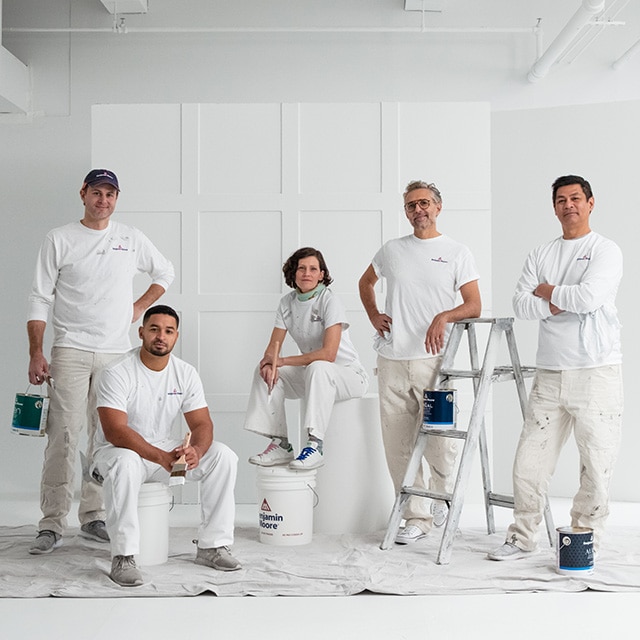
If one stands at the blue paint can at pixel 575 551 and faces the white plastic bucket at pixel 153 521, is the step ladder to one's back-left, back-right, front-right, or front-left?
front-right

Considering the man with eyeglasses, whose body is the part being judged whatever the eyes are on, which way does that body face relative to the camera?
toward the camera

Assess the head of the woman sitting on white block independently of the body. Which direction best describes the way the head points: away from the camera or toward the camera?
toward the camera

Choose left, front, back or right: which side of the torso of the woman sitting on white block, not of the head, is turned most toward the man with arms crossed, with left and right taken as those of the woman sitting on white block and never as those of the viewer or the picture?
left

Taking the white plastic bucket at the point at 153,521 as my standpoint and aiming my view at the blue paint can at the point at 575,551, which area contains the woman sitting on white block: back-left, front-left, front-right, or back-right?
front-left

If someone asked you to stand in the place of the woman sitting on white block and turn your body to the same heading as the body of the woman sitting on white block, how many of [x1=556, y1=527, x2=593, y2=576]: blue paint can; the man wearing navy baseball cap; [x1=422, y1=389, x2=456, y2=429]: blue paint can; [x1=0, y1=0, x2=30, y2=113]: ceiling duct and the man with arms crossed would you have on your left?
3

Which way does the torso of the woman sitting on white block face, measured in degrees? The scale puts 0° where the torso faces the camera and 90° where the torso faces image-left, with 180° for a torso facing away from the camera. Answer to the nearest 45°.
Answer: approximately 45°

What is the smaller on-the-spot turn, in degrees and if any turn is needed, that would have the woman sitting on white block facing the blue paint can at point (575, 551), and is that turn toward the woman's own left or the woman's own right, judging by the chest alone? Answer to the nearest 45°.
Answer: approximately 90° to the woman's own left

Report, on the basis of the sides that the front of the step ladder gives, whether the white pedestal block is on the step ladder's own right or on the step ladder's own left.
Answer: on the step ladder's own right

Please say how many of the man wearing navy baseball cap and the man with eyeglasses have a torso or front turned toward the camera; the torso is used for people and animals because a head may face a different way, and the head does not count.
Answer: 2

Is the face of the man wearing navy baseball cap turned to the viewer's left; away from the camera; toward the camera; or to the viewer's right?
toward the camera

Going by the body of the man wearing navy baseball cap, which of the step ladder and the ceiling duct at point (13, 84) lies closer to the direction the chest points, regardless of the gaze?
the step ladder

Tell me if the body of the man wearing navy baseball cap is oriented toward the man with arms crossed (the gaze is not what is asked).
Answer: no

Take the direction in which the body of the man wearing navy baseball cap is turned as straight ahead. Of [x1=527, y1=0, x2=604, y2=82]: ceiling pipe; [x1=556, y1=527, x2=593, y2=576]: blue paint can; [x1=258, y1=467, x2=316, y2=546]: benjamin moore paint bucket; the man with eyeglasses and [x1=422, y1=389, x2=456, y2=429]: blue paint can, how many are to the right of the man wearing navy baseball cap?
0

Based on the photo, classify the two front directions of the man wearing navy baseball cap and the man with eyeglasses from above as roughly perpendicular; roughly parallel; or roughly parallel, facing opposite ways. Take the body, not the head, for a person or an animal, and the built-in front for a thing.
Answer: roughly parallel

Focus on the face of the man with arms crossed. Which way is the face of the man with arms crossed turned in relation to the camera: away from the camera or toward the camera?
toward the camera

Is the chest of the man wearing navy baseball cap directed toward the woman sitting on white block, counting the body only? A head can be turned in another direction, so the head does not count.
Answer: no

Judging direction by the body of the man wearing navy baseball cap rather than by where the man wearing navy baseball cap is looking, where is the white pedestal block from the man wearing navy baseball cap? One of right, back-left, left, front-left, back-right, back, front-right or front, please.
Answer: left
